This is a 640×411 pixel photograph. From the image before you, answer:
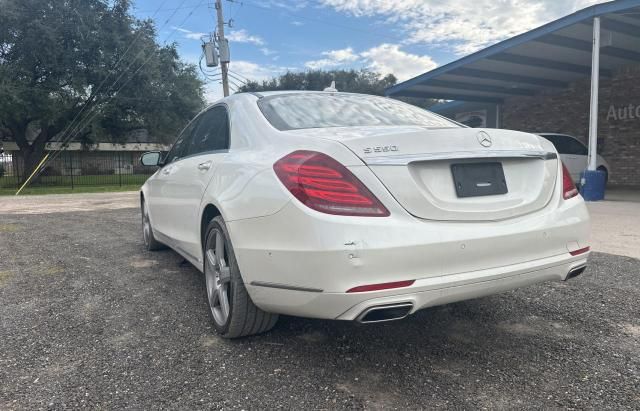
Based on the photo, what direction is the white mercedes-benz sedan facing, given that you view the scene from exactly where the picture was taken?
facing away from the viewer and to the left of the viewer

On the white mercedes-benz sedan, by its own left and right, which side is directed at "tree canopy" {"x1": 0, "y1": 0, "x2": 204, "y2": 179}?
front

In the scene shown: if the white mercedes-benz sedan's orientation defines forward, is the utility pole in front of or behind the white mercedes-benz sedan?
in front

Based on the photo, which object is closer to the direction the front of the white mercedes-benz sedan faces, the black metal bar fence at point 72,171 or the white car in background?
the black metal bar fence

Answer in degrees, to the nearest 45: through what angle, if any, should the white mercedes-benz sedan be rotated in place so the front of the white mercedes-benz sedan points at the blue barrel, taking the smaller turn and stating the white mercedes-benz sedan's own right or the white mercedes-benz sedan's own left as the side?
approximately 90° to the white mercedes-benz sedan's own right

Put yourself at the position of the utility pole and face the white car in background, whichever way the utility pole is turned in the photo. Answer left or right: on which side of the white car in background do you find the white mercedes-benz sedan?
right

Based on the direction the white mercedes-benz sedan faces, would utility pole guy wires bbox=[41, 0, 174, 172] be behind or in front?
in front

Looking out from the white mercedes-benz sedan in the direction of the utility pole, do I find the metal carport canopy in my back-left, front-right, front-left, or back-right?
front-right

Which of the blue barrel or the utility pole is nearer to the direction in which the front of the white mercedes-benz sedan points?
the utility pole

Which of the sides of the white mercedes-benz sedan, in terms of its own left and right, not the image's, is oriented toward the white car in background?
right

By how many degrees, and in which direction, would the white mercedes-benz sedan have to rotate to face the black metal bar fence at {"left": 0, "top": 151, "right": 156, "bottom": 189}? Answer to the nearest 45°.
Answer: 0° — it already faces it

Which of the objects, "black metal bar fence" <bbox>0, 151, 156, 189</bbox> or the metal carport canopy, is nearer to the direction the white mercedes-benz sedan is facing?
the black metal bar fence

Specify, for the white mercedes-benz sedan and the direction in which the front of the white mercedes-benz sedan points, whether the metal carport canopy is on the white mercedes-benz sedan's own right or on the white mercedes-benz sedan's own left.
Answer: on the white mercedes-benz sedan's own right
